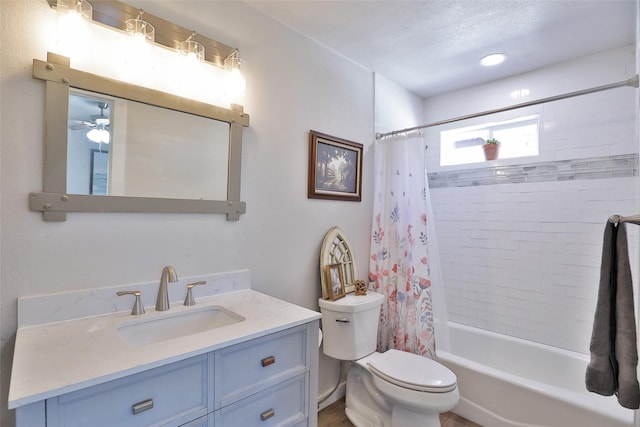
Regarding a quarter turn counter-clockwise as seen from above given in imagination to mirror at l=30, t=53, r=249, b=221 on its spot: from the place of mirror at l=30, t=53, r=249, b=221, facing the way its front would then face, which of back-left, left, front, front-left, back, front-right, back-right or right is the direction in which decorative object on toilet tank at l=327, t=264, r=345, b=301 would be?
front-right

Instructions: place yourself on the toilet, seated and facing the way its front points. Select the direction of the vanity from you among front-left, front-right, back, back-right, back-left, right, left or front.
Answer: right

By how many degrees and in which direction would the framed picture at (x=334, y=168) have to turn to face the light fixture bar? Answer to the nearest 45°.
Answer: approximately 90° to its right

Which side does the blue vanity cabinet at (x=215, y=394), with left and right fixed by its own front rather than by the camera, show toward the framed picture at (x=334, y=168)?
left

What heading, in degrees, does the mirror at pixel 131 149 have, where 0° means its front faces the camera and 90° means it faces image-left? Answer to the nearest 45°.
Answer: approximately 315°

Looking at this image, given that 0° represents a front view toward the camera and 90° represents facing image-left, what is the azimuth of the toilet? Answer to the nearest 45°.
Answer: approximately 315°

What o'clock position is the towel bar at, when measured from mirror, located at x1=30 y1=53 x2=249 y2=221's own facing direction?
The towel bar is roughly at 12 o'clock from the mirror.

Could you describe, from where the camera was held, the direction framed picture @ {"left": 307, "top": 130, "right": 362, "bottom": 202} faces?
facing the viewer and to the right of the viewer
